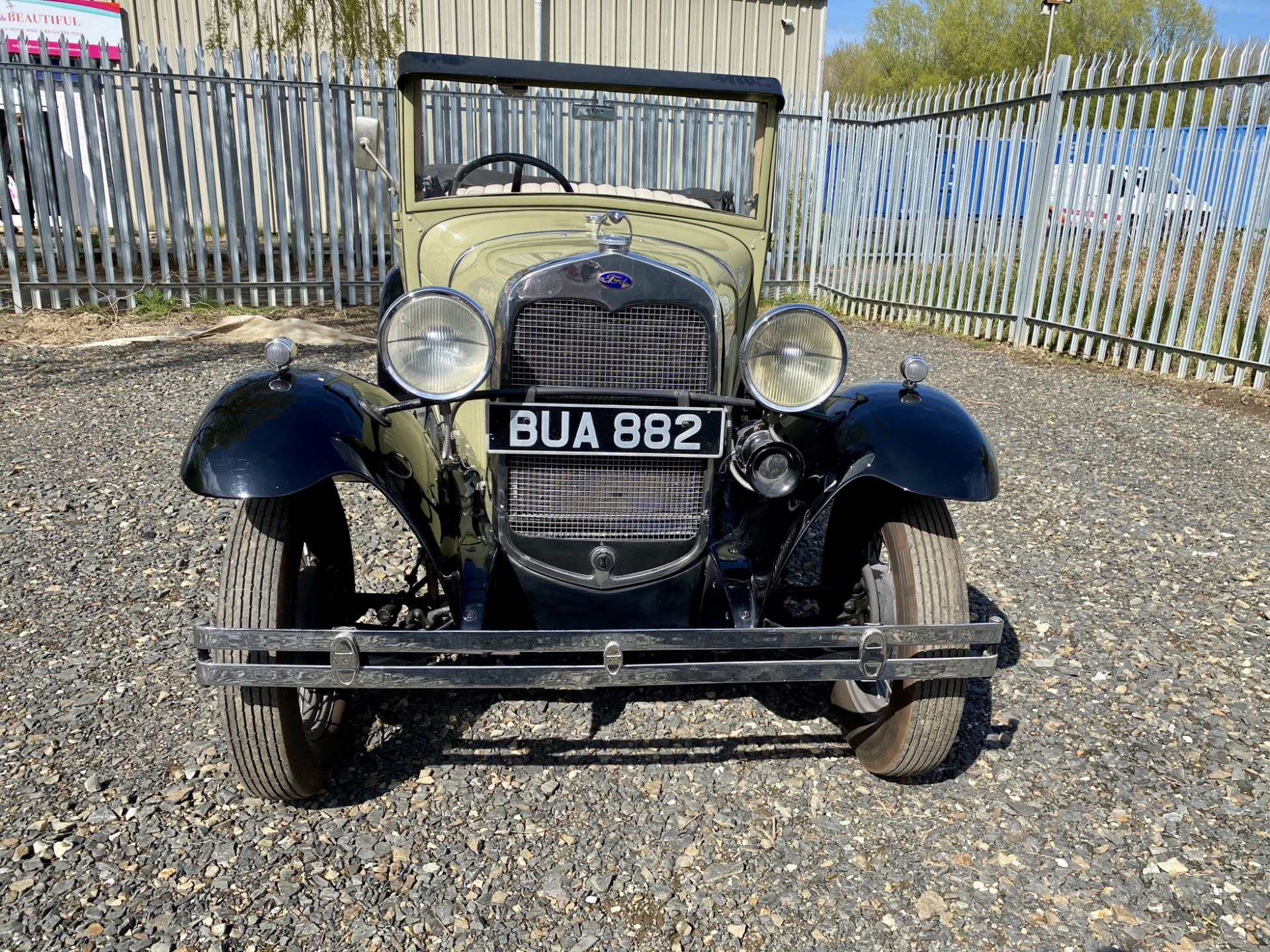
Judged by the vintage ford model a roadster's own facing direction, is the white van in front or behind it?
behind

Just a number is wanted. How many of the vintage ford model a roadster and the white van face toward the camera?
1

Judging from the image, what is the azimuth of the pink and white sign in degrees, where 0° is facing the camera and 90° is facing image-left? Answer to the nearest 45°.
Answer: approximately 0°

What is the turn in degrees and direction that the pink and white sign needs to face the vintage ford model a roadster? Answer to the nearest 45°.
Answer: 0° — it already faces it

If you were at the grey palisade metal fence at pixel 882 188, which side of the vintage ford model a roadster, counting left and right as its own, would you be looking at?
back
